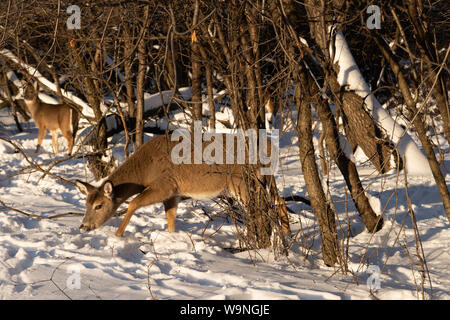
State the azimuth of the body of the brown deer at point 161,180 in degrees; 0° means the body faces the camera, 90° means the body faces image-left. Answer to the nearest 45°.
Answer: approximately 90°

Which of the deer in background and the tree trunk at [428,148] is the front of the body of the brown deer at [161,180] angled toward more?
the deer in background

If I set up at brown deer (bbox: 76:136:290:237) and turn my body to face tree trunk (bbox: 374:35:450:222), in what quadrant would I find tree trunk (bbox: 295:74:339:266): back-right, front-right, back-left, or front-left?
front-right

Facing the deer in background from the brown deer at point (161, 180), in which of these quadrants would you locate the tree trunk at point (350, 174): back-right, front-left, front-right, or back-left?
back-right

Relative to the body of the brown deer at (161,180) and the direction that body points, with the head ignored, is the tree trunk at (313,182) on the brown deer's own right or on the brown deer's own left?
on the brown deer's own left

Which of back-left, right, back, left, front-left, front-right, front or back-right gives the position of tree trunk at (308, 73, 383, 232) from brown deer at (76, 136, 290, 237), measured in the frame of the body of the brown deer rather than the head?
back

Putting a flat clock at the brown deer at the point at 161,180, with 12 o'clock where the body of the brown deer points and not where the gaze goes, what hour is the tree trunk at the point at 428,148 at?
The tree trunk is roughly at 7 o'clock from the brown deer.
